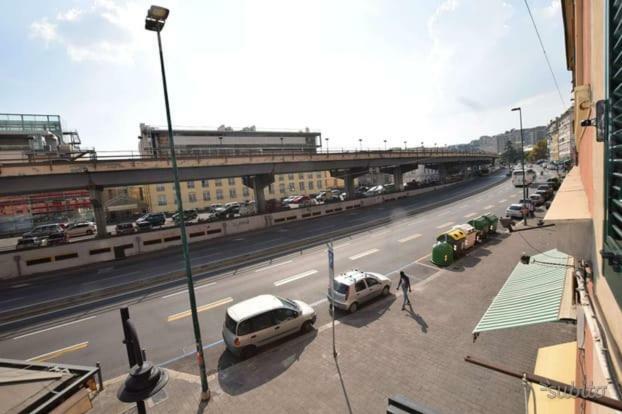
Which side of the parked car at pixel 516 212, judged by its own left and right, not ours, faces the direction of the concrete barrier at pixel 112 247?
back

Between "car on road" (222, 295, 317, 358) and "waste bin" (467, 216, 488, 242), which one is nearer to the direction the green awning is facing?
the car on road

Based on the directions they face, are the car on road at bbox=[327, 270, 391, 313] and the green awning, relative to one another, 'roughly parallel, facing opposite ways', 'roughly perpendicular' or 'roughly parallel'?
roughly perpendicular

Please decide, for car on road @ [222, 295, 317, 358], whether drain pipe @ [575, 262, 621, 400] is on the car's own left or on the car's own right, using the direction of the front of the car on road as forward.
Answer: on the car's own right

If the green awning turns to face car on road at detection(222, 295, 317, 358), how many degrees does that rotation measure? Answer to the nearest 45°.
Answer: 0° — it already faces it

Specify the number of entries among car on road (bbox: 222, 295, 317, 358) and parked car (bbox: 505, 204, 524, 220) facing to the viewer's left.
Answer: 0

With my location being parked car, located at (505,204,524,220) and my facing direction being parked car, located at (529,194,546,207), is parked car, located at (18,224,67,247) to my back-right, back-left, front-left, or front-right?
back-left

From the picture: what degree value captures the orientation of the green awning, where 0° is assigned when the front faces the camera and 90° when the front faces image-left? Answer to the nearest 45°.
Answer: approximately 90°
